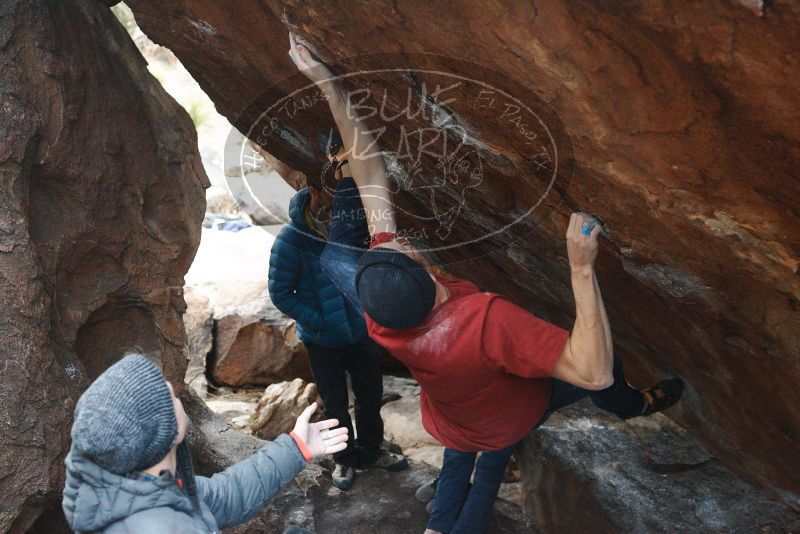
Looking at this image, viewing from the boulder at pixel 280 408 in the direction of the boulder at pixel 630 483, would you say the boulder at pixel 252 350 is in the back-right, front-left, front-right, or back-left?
back-left

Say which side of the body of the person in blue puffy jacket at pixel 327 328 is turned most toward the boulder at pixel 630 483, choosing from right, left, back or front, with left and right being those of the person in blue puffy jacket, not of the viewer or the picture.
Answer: front

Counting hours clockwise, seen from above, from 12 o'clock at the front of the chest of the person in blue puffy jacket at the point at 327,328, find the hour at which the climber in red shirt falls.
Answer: The climber in red shirt is roughly at 1 o'clock from the person in blue puffy jacket.

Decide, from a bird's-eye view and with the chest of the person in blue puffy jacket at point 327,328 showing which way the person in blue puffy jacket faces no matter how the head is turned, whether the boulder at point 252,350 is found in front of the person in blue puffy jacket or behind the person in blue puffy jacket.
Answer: behind

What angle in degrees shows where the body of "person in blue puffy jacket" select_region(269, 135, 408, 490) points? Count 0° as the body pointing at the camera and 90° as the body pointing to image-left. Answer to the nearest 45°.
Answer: approximately 315°
